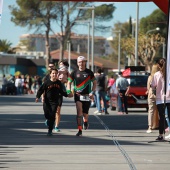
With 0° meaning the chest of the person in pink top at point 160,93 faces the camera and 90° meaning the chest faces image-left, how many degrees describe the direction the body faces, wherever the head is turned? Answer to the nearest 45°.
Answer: approximately 135°

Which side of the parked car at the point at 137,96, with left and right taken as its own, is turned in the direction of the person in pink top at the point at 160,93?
front

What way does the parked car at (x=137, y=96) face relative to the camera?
toward the camera

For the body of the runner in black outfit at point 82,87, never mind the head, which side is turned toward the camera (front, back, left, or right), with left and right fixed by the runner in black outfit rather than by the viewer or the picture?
front

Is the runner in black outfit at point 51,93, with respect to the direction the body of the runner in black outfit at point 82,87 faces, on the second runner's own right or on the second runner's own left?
on the second runner's own right

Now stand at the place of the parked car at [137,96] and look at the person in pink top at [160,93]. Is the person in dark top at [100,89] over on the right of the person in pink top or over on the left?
right

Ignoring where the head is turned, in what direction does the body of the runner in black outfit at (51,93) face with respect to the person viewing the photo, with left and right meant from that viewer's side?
facing the viewer

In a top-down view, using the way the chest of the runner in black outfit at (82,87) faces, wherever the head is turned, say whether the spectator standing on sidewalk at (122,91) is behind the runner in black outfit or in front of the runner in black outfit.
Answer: behind

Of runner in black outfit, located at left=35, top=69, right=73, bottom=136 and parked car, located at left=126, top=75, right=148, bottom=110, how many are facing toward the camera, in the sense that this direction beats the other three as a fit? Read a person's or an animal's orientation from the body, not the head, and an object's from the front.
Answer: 2

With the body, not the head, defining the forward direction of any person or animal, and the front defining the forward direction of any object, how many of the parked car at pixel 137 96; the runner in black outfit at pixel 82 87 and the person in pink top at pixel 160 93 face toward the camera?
2

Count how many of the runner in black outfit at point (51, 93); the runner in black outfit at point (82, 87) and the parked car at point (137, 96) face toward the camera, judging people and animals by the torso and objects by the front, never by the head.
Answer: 3

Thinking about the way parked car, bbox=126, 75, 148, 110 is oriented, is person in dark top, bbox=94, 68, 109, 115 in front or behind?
in front
